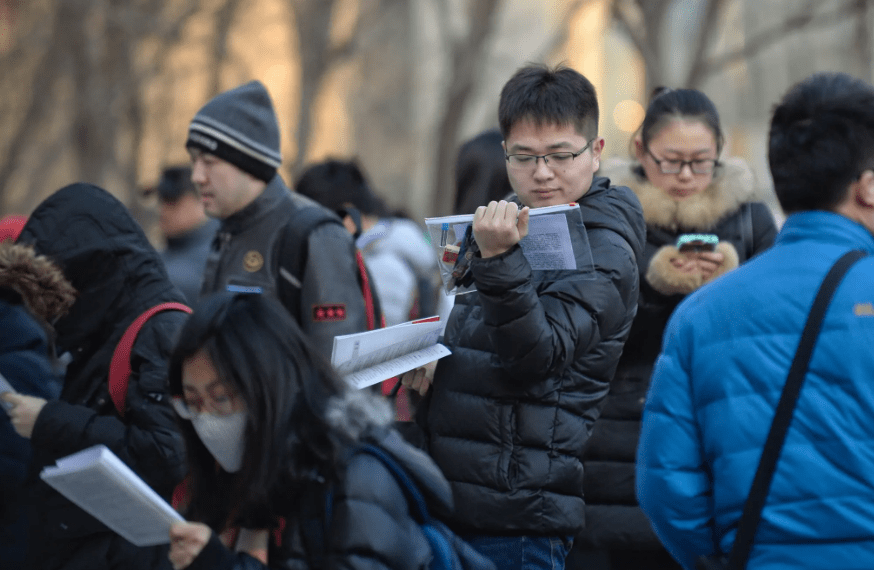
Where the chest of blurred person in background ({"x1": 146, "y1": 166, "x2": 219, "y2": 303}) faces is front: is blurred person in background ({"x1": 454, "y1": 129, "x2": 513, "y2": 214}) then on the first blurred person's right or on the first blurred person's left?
on the first blurred person's left

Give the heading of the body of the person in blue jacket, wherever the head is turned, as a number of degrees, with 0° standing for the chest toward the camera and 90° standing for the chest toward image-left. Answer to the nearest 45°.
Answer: approximately 225°

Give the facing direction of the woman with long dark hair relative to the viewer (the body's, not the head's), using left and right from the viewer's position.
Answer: facing the viewer and to the left of the viewer

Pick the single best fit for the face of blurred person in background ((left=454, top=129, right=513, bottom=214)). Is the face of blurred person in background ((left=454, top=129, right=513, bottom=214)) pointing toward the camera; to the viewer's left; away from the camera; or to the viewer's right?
away from the camera

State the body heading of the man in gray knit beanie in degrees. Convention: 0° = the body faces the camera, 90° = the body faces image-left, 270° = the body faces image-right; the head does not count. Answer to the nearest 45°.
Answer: approximately 45°

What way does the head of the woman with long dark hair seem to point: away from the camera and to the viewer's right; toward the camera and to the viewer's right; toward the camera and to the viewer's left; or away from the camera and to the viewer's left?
toward the camera and to the viewer's left

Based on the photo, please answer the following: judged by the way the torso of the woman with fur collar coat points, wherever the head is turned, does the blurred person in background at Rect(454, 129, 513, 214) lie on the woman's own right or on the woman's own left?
on the woman's own right

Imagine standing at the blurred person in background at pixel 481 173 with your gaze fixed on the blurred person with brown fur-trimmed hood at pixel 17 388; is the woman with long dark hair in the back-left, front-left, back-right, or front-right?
front-left

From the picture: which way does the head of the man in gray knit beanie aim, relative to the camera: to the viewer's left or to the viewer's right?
to the viewer's left

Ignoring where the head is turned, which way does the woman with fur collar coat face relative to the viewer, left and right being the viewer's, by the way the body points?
facing the viewer
